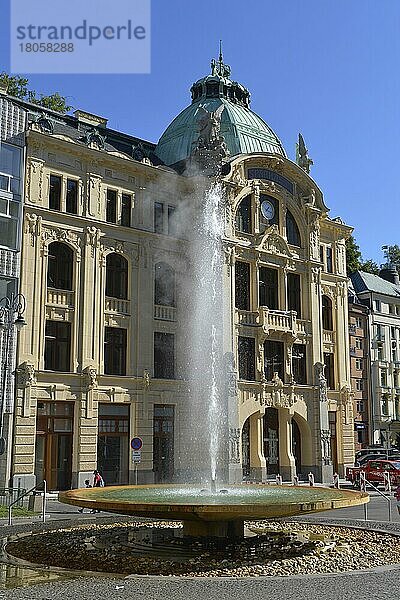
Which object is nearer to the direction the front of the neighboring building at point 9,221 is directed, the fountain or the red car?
the fountain

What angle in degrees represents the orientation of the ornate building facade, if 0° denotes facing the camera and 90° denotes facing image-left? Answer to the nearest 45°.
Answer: approximately 315°

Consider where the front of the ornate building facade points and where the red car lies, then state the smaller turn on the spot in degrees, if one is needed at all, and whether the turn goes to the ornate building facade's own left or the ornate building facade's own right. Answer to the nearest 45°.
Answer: approximately 45° to the ornate building facade's own left

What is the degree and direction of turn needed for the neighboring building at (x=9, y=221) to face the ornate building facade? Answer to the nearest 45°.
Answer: approximately 90° to its left

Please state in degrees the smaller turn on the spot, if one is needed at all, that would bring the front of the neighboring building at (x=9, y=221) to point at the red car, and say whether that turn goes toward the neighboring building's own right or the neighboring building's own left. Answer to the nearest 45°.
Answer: approximately 45° to the neighboring building's own left

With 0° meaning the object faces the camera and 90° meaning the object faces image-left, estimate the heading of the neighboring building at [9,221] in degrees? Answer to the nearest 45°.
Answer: approximately 315°

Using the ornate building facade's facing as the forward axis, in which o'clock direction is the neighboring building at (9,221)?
The neighboring building is roughly at 3 o'clock from the ornate building facade.
